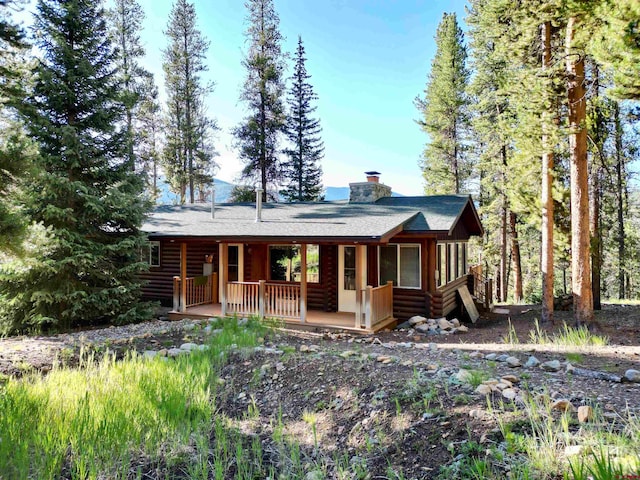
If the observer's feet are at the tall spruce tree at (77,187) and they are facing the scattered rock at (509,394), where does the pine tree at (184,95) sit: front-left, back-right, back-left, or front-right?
back-left

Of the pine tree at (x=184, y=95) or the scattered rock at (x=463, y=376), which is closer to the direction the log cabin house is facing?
the scattered rock

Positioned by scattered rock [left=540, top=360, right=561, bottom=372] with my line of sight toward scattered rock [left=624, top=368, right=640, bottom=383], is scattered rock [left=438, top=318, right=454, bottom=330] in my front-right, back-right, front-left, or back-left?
back-left

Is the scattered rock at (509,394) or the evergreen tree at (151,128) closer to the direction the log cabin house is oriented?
the scattered rock

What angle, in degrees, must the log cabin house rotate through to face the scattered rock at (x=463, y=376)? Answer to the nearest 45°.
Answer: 0° — it already faces it

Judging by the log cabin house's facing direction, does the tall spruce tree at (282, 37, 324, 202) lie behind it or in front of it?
behind

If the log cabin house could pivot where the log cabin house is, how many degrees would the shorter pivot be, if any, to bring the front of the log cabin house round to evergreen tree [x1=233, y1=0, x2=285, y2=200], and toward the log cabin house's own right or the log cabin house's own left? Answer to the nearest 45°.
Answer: approximately 180°

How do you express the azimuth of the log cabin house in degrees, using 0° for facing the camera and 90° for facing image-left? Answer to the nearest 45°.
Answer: approximately 0°
